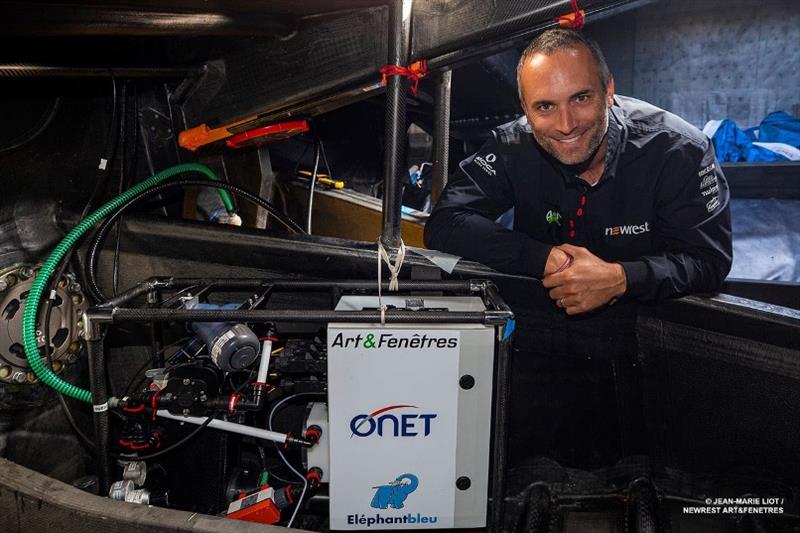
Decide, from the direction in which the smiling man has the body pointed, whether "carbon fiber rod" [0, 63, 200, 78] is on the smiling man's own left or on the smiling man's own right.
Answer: on the smiling man's own right

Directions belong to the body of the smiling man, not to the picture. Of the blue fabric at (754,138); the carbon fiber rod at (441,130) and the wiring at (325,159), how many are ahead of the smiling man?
0

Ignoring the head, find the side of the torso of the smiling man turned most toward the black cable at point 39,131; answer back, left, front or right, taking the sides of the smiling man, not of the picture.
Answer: right

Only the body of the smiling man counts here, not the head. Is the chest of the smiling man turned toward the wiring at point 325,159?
no

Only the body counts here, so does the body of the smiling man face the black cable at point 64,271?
no

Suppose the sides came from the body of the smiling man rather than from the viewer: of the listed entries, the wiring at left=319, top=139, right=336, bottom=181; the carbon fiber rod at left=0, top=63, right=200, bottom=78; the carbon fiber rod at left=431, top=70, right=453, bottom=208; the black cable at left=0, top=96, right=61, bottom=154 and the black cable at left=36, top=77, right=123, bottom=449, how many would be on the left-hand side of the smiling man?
0

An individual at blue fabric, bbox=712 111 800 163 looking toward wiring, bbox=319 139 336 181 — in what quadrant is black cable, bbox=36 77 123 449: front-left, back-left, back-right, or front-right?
front-left

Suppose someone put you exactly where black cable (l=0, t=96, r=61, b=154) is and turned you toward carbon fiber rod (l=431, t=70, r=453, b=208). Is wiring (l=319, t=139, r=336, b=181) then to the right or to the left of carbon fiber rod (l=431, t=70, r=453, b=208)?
left

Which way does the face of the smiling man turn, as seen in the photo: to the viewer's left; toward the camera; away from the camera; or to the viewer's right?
toward the camera

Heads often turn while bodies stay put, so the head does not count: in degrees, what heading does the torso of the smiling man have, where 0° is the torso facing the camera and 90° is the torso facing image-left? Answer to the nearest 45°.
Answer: approximately 0°

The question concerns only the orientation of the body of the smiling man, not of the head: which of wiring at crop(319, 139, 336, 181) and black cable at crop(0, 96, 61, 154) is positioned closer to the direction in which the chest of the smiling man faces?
the black cable

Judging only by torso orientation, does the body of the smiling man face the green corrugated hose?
no
